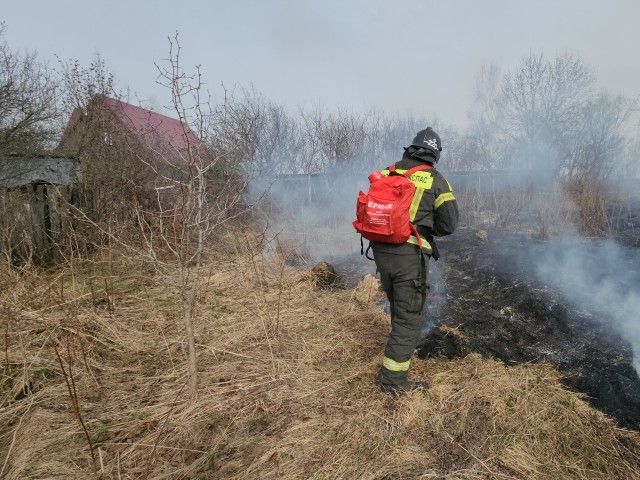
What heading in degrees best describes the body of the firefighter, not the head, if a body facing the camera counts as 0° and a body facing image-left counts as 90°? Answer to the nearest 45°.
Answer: approximately 225°

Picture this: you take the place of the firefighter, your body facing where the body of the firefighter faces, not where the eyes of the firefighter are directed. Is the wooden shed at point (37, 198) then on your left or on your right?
on your left
